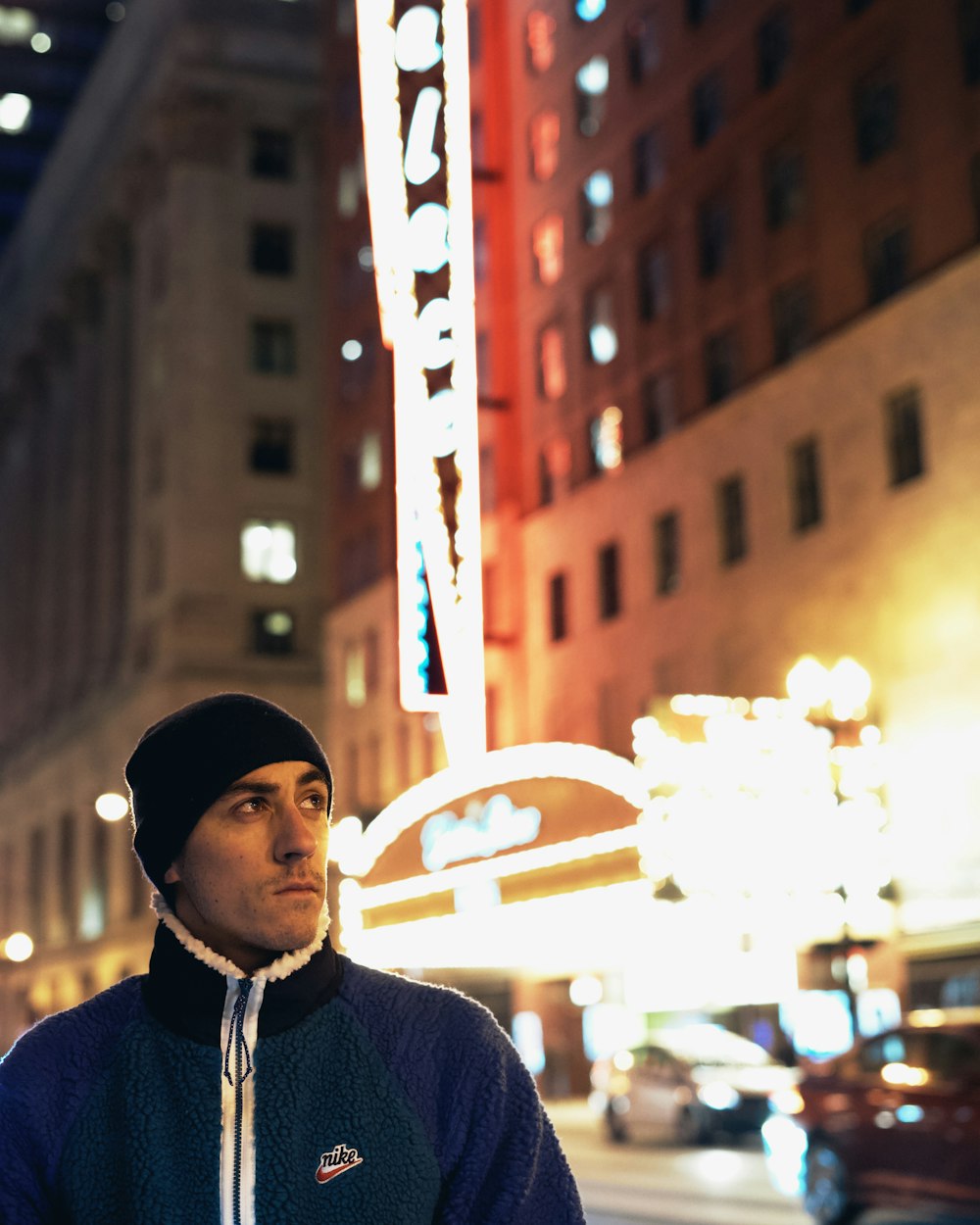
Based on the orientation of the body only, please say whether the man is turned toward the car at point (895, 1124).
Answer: no

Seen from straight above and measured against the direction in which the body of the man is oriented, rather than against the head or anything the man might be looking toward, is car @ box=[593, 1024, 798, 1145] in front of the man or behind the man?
behind

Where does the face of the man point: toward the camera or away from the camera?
toward the camera

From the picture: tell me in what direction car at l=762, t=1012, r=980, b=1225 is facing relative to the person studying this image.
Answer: facing the viewer and to the left of the viewer

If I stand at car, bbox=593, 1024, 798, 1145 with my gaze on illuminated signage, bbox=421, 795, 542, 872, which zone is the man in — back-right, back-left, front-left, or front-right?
back-left

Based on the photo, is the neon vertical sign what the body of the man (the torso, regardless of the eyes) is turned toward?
no

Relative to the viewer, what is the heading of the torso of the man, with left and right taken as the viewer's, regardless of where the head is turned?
facing the viewer

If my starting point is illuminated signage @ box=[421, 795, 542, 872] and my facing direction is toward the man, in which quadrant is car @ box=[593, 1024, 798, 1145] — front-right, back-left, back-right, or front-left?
front-left

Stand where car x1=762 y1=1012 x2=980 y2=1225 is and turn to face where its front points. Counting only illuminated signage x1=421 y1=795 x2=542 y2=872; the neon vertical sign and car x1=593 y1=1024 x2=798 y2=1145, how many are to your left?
0

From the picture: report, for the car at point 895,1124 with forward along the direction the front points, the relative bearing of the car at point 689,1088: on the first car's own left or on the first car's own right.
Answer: on the first car's own right

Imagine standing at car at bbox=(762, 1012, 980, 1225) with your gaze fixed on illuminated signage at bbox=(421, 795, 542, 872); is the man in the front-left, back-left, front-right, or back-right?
back-left

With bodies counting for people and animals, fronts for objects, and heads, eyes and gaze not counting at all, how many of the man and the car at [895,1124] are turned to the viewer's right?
0

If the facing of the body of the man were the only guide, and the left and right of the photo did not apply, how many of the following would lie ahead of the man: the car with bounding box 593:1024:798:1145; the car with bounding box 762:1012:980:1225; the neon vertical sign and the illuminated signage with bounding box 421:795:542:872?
0

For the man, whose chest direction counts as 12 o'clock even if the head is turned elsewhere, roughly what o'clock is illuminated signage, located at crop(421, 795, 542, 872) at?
The illuminated signage is roughly at 6 o'clock from the man.

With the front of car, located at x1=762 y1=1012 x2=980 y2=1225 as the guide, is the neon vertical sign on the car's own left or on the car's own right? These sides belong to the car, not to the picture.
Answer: on the car's own right

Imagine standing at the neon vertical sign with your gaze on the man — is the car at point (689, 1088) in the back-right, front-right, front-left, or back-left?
front-left
